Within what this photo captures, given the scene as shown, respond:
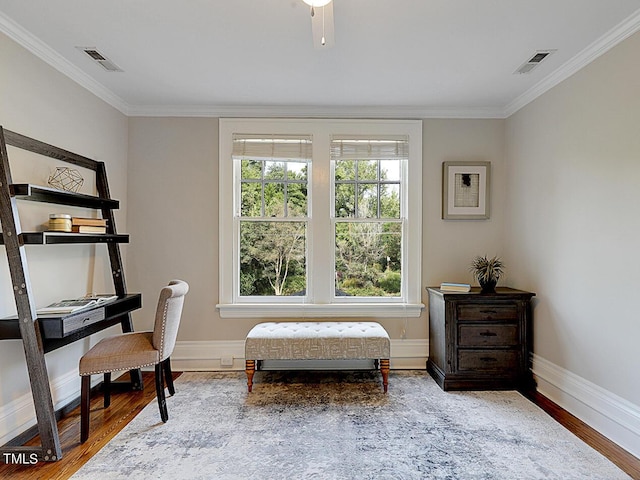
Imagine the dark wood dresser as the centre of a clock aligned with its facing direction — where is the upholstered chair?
The upholstered chair is roughly at 2 o'clock from the dark wood dresser.

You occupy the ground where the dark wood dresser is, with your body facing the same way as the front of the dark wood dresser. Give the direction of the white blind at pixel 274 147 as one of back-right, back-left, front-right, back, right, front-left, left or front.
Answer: right

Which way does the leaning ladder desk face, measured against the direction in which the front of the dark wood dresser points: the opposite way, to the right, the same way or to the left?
to the left

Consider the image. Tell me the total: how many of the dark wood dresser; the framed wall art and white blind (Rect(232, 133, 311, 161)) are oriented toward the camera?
3

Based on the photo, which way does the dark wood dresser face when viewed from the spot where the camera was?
facing the viewer

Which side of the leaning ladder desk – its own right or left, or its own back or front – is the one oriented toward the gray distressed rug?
front

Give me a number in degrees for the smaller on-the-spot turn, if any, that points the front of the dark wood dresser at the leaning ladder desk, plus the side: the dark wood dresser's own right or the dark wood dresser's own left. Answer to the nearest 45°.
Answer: approximately 45° to the dark wood dresser's own right

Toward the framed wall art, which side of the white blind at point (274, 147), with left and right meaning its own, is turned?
left

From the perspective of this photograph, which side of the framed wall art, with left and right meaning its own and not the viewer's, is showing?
front

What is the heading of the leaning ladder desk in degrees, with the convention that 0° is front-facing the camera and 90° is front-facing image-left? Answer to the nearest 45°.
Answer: approximately 315°

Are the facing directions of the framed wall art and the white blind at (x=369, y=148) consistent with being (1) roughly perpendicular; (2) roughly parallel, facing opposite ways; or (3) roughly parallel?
roughly parallel

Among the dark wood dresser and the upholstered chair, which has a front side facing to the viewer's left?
the upholstered chair

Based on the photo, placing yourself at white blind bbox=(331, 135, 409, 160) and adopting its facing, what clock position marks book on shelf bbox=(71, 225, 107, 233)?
The book on shelf is roughly at 2 o'clock from the white blind.

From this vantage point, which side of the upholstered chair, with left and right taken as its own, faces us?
left
